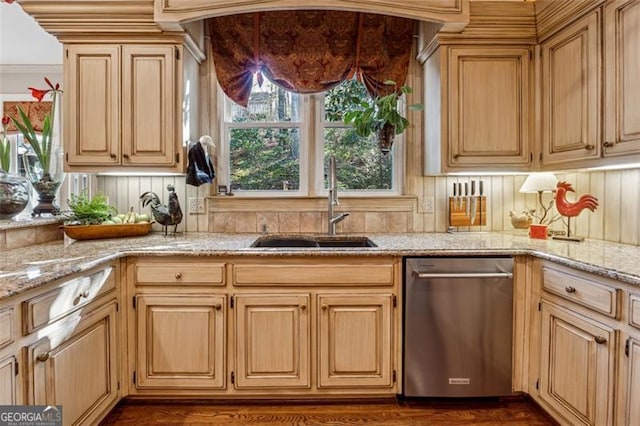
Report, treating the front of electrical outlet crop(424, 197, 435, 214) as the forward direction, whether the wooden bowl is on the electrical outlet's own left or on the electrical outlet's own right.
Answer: on the electrical outlet's own right

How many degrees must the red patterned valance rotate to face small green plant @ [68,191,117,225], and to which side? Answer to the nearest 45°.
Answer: approximately 90° to its right

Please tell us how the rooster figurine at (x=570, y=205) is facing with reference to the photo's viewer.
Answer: facing to the left of the viewer

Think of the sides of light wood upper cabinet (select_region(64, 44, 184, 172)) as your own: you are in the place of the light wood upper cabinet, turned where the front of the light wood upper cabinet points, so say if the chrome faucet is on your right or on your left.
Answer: on your left

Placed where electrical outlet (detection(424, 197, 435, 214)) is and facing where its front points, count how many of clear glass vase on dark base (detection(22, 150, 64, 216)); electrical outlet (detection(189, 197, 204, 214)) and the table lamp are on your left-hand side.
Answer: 1
